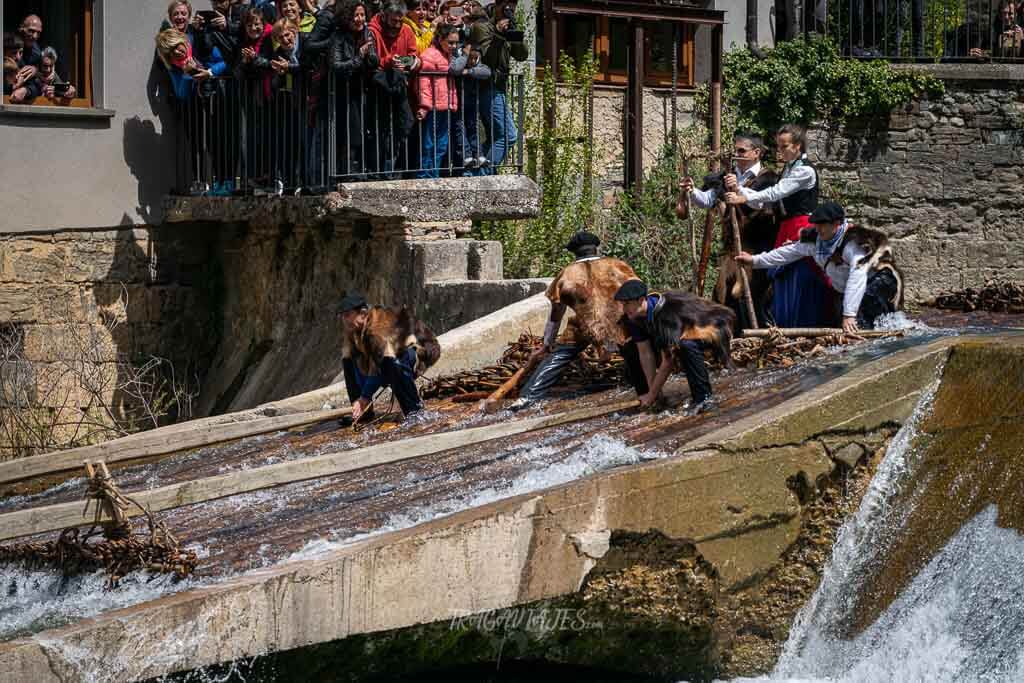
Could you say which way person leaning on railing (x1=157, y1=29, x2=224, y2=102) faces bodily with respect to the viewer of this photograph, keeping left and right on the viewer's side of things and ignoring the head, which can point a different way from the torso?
facing the viewer and to the right of the viewer

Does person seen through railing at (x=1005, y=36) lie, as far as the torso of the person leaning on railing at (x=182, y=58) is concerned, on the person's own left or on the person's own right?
on the person's own left

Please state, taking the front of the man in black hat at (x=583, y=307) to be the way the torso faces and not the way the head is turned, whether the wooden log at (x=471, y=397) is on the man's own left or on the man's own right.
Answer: on the man's own left

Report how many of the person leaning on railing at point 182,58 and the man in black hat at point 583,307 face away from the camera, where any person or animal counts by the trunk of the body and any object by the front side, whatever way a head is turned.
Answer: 1

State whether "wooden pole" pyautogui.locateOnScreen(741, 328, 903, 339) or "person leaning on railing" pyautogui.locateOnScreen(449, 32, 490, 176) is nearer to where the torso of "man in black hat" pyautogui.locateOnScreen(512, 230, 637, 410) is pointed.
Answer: the person leaning on railing

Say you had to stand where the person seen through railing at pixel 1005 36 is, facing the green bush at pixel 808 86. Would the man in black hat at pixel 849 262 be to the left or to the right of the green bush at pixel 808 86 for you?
left

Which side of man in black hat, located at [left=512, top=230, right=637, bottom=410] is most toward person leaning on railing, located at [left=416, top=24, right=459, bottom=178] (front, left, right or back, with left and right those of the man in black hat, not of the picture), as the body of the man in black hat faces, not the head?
front

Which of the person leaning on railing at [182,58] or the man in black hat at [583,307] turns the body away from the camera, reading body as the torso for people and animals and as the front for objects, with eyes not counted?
the man in black hat

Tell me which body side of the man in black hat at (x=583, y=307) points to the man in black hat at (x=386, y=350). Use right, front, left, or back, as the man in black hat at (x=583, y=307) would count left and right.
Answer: left

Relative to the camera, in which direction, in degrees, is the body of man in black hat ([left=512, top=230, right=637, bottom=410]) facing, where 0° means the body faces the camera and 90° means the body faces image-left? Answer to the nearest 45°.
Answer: approximately 180°

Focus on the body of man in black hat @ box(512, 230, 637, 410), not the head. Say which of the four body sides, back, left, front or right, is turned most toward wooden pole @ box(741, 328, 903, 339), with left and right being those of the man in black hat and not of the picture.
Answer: right

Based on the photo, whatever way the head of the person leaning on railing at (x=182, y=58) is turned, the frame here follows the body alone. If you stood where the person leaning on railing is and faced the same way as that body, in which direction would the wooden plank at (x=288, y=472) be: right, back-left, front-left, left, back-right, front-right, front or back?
front-right

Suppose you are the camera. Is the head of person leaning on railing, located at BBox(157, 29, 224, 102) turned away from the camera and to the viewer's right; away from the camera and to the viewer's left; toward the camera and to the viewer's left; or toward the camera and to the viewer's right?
toward the camera and to the viewer's right
